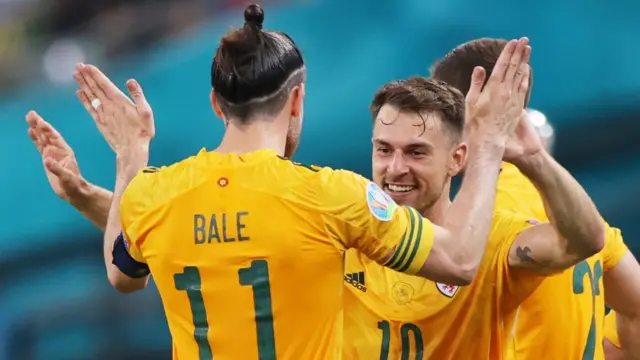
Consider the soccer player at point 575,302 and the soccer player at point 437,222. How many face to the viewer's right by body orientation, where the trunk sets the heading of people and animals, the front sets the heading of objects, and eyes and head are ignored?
0

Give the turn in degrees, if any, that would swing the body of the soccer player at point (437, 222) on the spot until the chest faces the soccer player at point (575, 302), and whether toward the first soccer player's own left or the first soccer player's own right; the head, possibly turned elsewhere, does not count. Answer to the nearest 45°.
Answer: approximately 180°

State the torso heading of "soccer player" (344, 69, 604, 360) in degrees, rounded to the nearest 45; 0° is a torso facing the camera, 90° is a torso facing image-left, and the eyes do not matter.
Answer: approximately 45°

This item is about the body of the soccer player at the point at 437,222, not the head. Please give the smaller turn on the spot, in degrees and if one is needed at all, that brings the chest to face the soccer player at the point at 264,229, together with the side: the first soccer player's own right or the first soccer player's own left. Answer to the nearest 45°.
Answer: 0° — they already face them

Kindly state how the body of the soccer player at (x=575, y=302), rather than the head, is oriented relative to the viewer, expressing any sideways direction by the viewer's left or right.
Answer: facing away from the viewer and to the left of the viewer

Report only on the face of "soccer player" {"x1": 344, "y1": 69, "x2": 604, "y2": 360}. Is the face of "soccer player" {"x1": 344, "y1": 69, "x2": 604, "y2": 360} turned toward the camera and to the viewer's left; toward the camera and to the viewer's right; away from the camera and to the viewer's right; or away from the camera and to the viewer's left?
toward the camera and to the viewer's left

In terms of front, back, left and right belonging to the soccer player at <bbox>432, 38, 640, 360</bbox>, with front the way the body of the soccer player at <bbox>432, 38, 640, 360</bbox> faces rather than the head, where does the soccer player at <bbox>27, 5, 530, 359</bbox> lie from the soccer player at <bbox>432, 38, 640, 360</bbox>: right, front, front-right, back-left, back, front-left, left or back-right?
left
